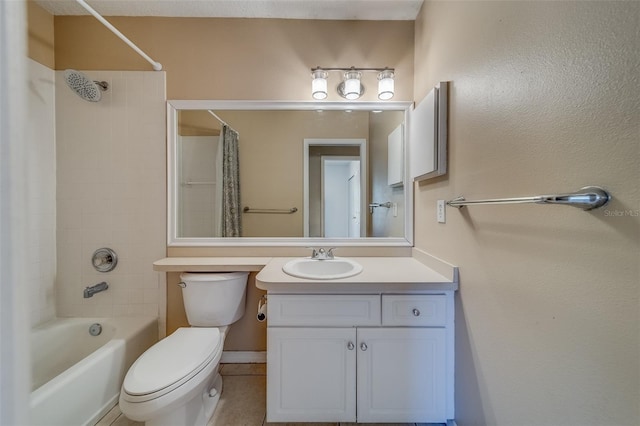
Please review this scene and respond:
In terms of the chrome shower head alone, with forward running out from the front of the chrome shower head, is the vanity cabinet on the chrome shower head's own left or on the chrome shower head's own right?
on the chrome shower head's own left

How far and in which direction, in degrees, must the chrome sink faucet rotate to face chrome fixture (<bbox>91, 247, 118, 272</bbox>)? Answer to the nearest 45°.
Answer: approximately 90° to its right

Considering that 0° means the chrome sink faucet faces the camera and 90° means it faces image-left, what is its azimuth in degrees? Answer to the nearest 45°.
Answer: approximately 0°

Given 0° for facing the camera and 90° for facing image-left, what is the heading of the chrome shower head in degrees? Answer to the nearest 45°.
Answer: approximately 45°

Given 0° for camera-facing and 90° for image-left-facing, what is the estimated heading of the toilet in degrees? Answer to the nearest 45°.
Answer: approximately 45°

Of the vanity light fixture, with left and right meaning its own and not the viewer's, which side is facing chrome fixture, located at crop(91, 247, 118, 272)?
right

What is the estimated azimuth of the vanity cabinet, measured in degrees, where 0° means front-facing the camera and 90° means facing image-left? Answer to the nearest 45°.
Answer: approximately 0°

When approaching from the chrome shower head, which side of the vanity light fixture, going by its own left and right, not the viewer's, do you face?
right
